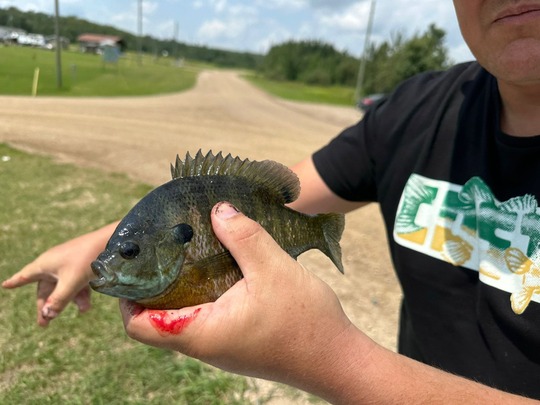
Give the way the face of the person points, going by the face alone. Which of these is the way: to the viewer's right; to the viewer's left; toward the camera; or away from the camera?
toward the camera

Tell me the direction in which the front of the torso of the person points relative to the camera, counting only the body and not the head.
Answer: toward the camera
